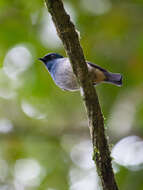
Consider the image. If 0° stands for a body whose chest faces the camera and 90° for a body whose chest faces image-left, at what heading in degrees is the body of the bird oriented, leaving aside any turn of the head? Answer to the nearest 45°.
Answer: approximately 90°
